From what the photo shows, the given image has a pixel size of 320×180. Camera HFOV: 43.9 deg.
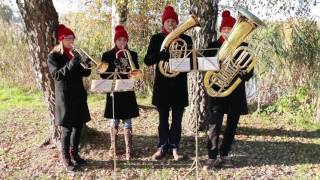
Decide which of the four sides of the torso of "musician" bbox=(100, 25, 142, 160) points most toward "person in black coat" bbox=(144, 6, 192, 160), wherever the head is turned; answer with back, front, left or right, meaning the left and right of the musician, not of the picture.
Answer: left

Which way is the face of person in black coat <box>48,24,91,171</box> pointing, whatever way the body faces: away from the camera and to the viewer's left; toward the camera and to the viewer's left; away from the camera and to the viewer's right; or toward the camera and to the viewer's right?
toward the camera and to the viewer's right

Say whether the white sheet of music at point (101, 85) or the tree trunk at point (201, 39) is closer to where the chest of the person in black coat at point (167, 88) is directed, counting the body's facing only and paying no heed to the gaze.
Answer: the white sheet of music

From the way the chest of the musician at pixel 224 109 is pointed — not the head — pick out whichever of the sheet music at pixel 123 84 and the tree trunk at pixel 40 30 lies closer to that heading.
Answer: the sheet music

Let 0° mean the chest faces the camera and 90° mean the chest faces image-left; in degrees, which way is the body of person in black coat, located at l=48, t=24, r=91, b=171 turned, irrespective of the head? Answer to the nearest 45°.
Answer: approximately 315°

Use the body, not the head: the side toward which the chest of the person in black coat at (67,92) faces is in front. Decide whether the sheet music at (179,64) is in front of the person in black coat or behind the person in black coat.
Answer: in front

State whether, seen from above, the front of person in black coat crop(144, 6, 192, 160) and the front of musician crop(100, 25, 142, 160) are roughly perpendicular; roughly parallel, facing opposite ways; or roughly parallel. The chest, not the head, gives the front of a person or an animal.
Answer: roughly parallel

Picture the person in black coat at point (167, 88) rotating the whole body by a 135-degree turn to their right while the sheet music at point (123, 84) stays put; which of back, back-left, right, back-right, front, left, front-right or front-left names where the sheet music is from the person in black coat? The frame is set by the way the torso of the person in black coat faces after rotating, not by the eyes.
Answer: left

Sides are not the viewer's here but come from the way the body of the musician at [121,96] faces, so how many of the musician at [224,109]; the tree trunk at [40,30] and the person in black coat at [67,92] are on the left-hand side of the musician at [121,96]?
1

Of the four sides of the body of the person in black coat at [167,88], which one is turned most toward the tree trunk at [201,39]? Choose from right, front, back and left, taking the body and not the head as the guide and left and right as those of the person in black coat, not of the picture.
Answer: back

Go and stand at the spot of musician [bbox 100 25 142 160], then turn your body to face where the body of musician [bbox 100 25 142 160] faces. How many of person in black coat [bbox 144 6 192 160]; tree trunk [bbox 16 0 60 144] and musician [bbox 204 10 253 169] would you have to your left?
2

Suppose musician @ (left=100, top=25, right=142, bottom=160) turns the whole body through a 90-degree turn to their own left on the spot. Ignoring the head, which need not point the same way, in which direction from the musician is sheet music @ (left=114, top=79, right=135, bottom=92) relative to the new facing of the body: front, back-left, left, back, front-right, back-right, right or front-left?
right

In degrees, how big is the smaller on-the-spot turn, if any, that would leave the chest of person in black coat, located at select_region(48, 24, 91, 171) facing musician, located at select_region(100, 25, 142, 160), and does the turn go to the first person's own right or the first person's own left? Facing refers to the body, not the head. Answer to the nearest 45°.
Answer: approximately 45° to the first person's own left

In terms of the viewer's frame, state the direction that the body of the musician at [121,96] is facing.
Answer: toward the camera

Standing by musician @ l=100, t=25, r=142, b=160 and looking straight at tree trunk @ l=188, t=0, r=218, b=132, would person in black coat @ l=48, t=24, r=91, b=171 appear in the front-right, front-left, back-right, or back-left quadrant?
back-left
